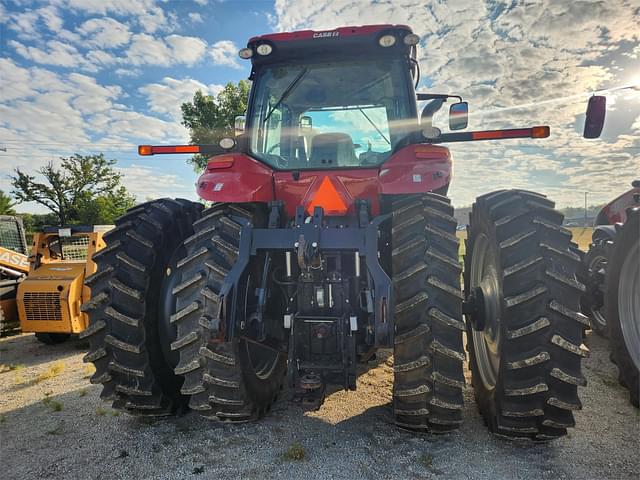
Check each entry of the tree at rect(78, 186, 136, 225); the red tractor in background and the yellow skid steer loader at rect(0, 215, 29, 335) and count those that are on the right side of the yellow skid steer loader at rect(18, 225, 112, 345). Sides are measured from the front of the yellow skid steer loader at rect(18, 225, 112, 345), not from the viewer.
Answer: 1

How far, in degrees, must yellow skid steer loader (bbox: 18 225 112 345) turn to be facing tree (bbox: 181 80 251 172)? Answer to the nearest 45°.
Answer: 0° — it already faces it

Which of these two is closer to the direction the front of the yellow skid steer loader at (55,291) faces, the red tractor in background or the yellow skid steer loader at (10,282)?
the yellow skid steer loader

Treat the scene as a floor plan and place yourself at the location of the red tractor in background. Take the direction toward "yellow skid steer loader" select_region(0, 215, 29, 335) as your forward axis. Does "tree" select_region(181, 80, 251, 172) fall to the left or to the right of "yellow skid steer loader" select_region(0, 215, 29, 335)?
right

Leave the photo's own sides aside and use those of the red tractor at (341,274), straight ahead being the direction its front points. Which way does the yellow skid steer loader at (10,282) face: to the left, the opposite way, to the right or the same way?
the same way

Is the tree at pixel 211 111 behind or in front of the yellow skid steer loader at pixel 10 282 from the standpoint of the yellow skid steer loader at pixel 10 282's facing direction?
in front

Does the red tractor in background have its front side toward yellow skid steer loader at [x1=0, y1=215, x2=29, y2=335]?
no

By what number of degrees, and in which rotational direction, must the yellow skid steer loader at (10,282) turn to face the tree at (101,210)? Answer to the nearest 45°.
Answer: approximately 45° to its left

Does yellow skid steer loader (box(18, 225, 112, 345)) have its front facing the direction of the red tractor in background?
no

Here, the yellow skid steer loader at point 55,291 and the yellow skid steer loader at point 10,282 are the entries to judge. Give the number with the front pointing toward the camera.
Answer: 0

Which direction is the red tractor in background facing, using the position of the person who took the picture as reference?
facing away from the viewer and to the left of the viewer

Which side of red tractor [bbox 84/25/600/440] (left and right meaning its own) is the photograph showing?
back

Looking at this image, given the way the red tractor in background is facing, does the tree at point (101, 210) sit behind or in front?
in front

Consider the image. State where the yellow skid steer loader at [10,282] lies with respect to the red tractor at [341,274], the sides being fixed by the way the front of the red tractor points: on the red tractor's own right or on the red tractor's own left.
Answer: on the red tractor's own left

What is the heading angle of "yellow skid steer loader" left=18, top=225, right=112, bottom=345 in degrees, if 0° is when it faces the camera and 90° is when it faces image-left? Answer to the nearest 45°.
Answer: approximately 225°

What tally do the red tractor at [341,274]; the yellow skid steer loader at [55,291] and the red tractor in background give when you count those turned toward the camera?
0

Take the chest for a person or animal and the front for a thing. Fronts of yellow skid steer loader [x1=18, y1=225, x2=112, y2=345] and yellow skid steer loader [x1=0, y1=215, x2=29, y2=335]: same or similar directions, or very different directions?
same or similar directions

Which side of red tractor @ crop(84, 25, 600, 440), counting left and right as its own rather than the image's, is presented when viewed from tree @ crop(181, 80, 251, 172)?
front

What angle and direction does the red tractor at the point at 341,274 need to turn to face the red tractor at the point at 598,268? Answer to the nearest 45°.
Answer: approximately 45° to its right
